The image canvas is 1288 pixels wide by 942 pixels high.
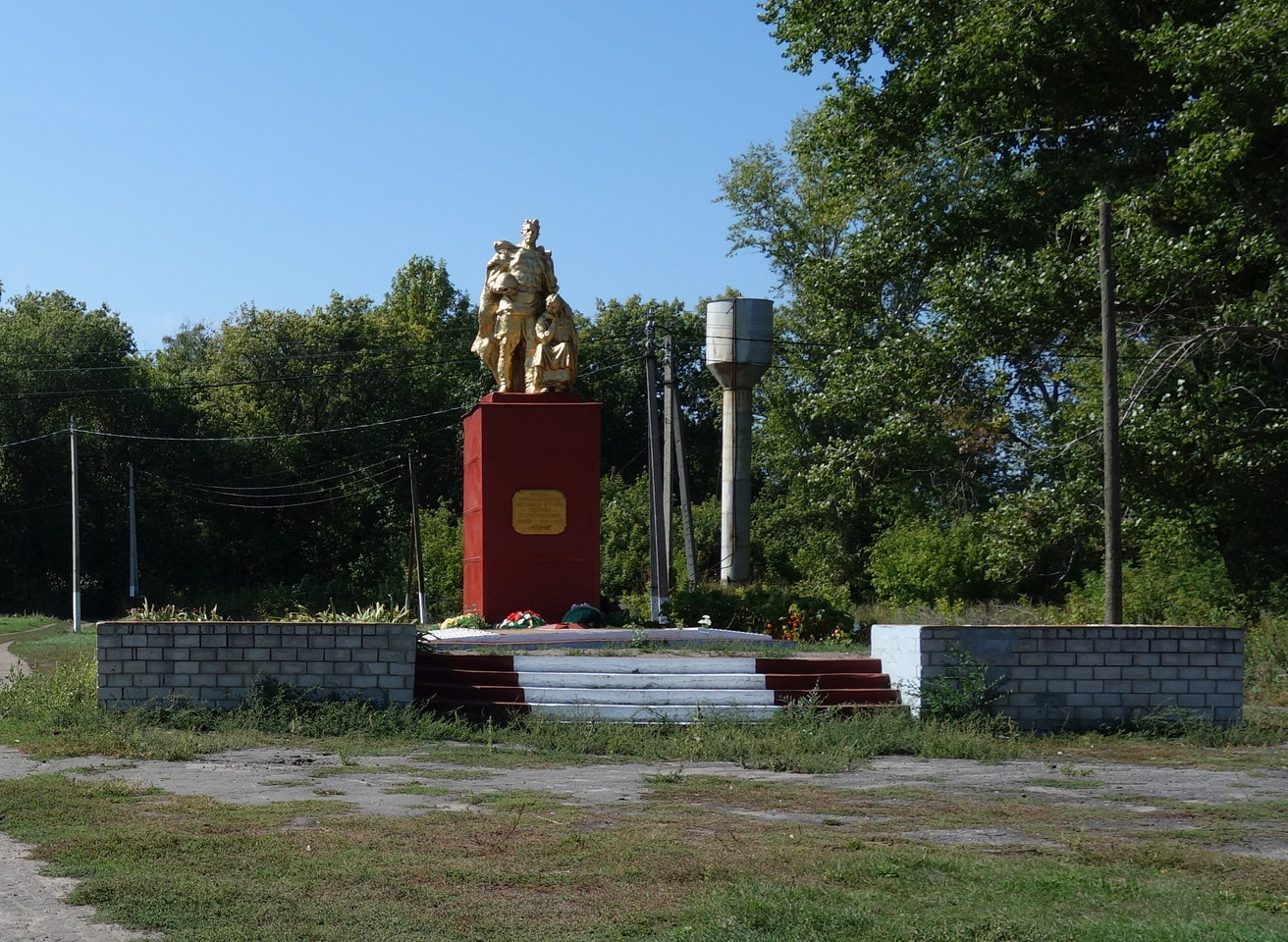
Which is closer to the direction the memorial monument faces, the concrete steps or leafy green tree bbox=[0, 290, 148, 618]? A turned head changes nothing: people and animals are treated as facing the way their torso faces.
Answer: the concrete steps

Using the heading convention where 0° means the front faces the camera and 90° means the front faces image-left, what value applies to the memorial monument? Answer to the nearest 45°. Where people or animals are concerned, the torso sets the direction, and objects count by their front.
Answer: approximately 0°

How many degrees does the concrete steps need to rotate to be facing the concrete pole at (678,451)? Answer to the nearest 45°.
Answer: approximately 180°
